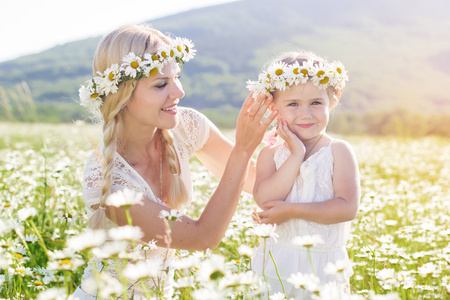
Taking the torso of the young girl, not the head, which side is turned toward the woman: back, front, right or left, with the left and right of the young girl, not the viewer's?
right

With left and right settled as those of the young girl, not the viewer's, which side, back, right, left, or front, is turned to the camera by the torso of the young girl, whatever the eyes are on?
front

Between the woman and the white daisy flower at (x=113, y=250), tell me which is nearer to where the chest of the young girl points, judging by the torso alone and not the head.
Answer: the white daisy flower

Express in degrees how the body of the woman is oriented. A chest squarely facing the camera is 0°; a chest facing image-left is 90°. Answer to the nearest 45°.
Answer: approximately 315°

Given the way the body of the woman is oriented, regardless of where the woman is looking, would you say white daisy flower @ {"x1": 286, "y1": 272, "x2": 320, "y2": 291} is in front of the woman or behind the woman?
in front

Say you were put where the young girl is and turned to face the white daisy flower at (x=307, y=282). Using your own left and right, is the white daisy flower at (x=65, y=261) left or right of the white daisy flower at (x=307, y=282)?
right

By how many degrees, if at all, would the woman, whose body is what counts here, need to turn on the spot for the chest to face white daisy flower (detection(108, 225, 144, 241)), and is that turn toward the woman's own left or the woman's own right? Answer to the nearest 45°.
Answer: approximately 45° to the woman's own right

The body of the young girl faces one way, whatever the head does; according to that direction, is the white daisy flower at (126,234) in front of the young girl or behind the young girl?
in front

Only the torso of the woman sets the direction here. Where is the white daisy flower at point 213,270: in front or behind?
in front

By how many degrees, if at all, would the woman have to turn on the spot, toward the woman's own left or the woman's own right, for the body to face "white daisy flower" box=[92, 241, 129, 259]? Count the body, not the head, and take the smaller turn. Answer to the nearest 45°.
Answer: approximately 45° to the woman's own right

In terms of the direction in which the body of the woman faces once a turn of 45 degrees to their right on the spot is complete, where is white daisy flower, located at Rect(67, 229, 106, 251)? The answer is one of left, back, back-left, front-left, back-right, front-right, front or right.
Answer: front

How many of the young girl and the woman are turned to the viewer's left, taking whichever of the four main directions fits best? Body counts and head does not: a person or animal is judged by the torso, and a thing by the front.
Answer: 0
